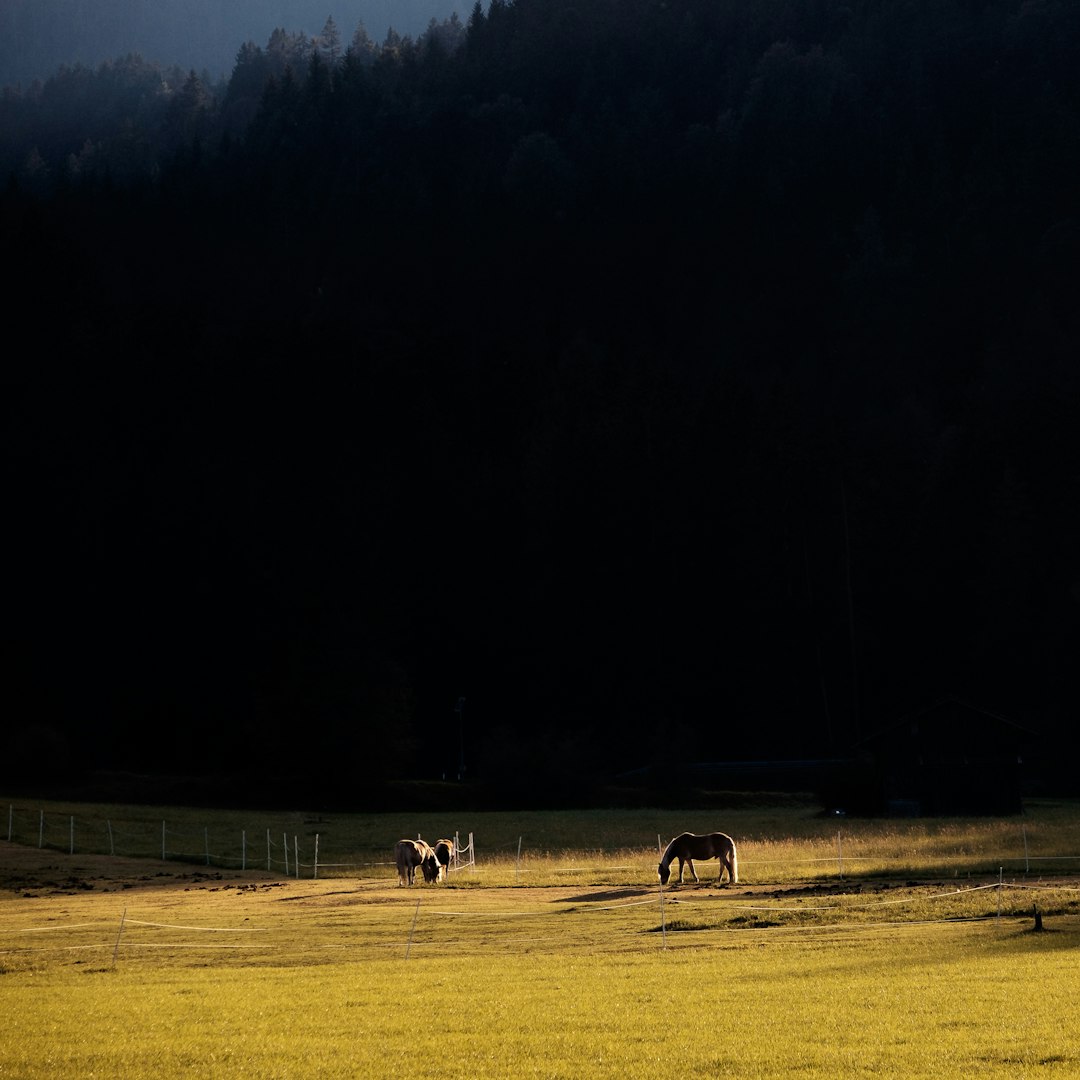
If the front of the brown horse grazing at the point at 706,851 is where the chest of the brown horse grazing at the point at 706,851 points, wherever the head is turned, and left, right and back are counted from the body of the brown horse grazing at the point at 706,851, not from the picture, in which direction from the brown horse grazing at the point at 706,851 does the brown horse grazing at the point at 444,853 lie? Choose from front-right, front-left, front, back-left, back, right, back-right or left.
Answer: front-right

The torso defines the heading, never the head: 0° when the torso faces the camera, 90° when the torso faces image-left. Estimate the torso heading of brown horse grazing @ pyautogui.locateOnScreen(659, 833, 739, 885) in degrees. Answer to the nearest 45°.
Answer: approximately 90°

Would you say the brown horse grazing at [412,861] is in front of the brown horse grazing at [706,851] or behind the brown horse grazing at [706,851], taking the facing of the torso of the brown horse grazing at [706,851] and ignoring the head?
in front
